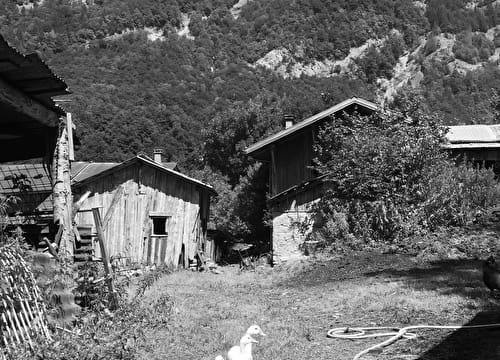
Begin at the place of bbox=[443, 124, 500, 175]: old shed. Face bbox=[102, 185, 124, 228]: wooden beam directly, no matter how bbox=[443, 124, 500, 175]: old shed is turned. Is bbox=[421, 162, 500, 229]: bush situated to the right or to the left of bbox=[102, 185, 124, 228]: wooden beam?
left

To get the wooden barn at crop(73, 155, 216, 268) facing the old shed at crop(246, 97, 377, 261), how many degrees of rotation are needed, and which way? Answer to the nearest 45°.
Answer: approximately 90° to its left

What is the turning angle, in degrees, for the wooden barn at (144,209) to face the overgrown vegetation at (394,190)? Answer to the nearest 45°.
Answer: approximately 45° to its left

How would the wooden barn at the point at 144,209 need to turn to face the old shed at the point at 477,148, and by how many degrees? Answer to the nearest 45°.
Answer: approximately 90° to its left

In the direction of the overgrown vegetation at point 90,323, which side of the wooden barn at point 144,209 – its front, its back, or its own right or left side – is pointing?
front

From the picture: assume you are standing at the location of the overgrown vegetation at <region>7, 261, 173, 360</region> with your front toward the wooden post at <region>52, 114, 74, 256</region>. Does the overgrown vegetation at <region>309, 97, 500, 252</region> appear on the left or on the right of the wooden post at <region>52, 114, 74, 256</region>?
right

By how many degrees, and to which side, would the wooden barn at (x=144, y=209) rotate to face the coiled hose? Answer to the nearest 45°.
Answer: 0° — it already faces it

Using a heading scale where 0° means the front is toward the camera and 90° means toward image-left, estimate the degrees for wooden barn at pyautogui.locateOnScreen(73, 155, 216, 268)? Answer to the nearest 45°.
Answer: approximately 0°

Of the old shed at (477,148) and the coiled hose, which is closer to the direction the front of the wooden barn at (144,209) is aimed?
the coiled hose

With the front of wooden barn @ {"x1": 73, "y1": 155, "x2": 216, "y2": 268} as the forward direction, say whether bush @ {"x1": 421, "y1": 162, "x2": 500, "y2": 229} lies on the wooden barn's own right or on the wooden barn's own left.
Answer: on the wooden barn's own left
